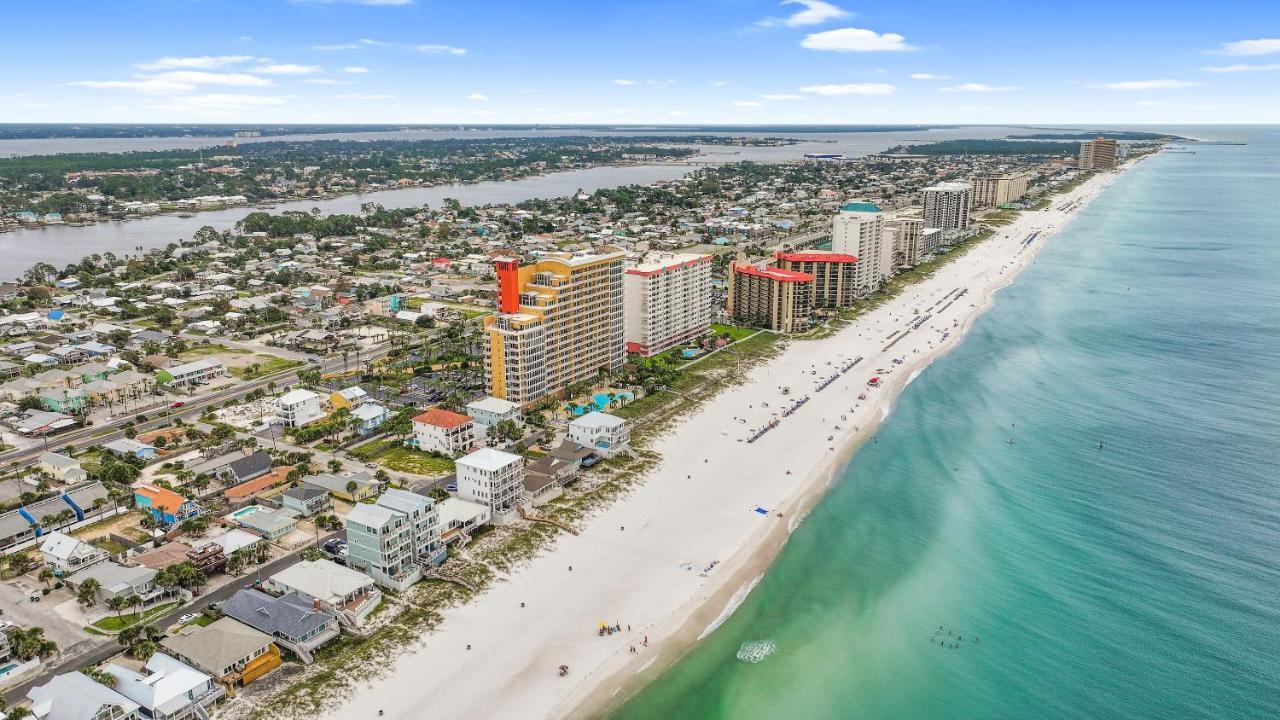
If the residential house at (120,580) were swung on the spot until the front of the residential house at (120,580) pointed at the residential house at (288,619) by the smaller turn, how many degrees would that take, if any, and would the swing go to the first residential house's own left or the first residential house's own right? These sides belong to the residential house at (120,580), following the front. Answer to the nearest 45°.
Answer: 0° — it already faces it

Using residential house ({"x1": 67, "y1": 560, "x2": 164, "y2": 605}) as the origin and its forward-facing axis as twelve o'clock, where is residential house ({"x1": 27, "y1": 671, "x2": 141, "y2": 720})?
residential house ({"x1": 27, "y1": 671, "x2": 141, "y2": 720}) is roughly at 2 o'clock from residential house ({"x1": 67, "y1": 560, "x2": 164, "y2": 605}).

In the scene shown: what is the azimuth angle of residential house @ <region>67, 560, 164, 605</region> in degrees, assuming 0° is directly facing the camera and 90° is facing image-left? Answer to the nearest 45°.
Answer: approximately 315°

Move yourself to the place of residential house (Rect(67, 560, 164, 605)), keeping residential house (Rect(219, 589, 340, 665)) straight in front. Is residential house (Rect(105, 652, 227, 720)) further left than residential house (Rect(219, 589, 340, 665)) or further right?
right
